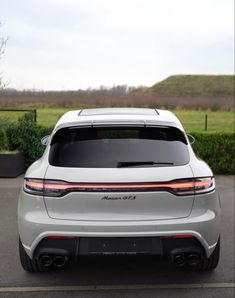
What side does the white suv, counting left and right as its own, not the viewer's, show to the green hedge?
front

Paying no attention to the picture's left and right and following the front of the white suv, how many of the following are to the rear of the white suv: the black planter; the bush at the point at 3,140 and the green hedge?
0

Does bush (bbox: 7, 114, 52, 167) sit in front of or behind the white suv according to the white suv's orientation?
in front

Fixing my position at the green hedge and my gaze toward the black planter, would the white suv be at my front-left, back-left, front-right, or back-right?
front-left

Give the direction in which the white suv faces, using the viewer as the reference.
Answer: facing away from the viewer

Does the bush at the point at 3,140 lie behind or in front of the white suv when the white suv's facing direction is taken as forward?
in front
